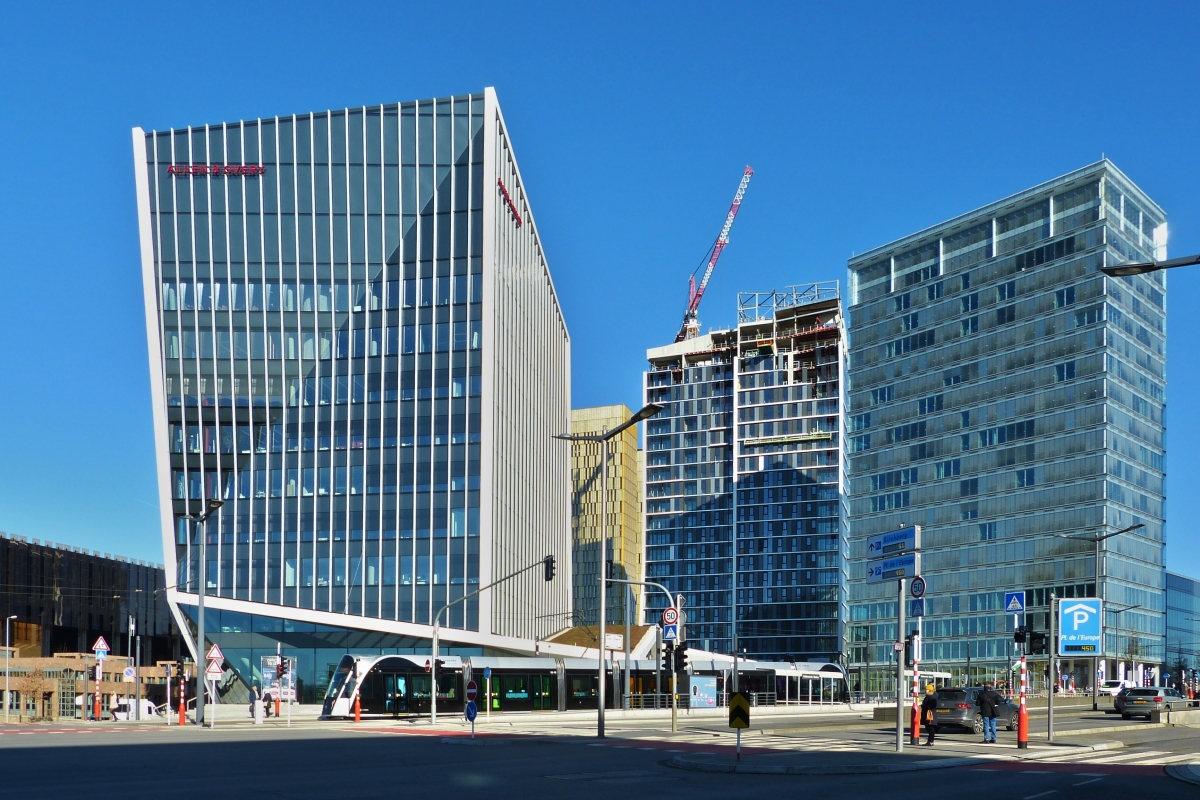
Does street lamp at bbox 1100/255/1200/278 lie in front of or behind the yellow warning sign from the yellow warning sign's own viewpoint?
in front

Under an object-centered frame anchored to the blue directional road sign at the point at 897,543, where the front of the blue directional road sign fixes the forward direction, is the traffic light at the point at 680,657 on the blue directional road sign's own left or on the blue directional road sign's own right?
on the blue directional road sign's own right

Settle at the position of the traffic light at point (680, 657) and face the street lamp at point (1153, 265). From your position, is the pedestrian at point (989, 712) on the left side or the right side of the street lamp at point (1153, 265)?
left

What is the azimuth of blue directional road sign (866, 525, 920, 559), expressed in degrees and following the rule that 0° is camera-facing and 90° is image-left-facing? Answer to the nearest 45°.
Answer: approximately 45°

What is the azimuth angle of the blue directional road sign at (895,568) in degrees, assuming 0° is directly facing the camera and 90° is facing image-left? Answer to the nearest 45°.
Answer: approximately 45°

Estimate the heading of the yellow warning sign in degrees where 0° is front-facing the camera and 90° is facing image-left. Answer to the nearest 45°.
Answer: approximately 0°
